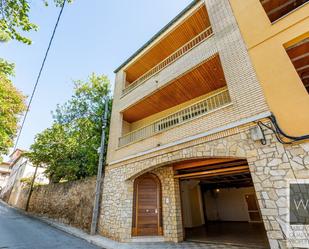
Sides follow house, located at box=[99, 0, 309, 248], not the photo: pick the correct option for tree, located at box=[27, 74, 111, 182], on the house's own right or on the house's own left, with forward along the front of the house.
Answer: on the house's own right

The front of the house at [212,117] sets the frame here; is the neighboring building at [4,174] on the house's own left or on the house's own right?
on the house's own right

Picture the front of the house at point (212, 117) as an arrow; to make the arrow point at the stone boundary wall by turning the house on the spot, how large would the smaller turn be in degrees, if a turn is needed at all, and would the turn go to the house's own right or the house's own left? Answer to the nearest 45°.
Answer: approximately 45° to the house's own right
